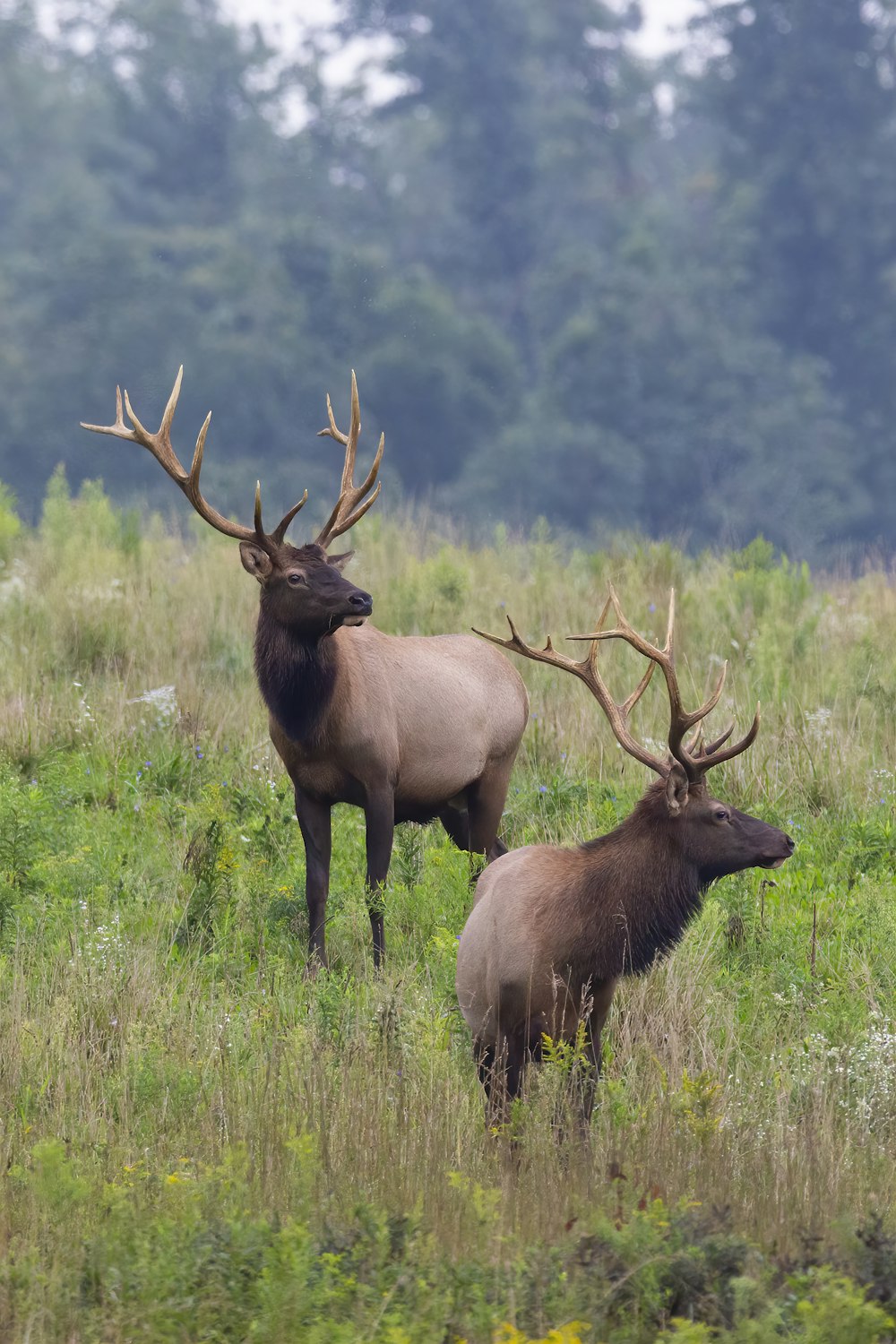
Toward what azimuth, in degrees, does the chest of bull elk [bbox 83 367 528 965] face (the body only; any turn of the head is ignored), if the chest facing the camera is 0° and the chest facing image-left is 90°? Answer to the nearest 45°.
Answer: approximately 45°

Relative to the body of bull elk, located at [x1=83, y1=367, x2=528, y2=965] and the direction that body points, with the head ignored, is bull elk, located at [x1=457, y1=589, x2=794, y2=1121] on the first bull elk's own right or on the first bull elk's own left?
on the first bull elk's own left

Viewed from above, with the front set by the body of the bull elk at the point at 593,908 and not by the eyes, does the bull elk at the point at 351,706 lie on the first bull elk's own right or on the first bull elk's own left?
on the first bull elk's own left

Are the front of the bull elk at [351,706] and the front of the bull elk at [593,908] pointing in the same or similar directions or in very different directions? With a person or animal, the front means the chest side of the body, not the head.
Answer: very different directions

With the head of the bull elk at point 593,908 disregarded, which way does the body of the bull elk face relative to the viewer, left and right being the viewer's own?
facing away from the viewer and to the right of the viewer
